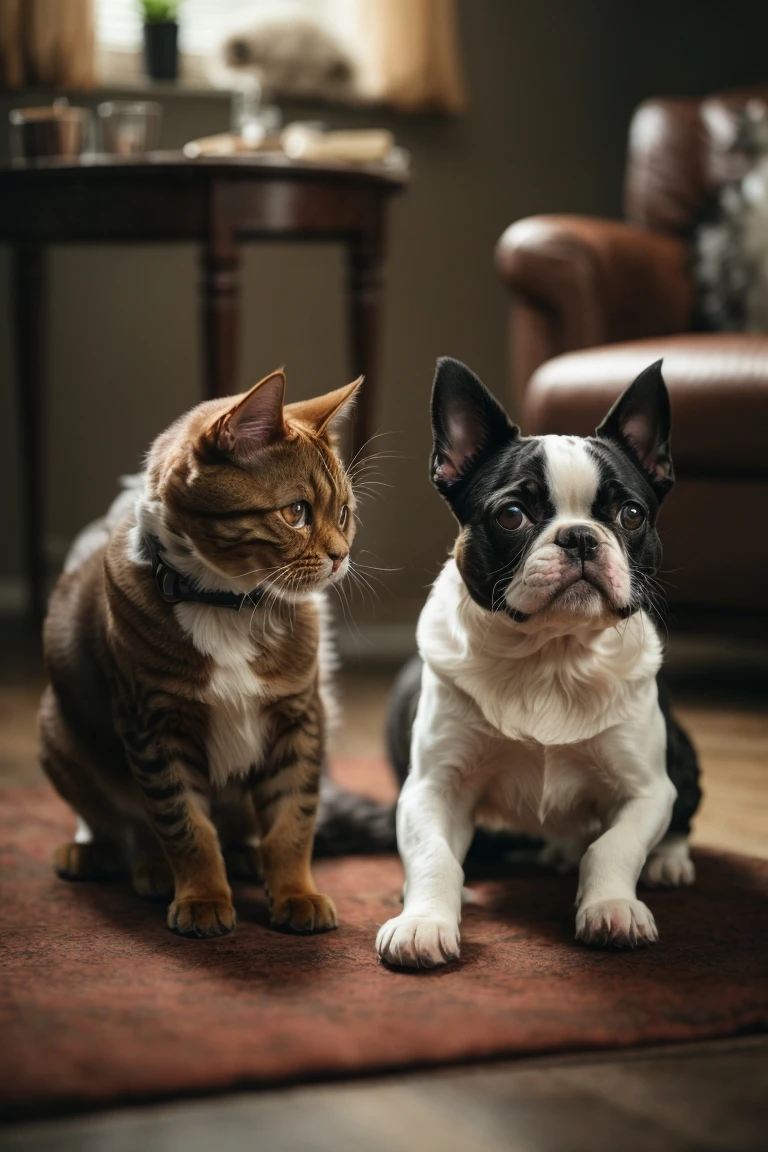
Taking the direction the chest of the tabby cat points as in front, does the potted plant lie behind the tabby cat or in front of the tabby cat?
behind

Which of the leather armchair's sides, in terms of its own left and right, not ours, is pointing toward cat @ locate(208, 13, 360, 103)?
right

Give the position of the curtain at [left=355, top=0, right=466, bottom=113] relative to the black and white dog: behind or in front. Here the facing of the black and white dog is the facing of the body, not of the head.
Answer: behind

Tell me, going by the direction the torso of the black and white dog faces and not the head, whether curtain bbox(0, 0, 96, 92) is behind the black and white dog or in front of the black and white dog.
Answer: behind

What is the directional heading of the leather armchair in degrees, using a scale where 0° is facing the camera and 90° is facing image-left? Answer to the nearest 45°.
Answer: approximately 45°

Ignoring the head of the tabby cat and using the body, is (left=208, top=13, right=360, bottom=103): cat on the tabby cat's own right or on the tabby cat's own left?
on the tabby cat's own left

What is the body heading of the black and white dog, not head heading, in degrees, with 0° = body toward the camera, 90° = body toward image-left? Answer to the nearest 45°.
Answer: approximately 0°
